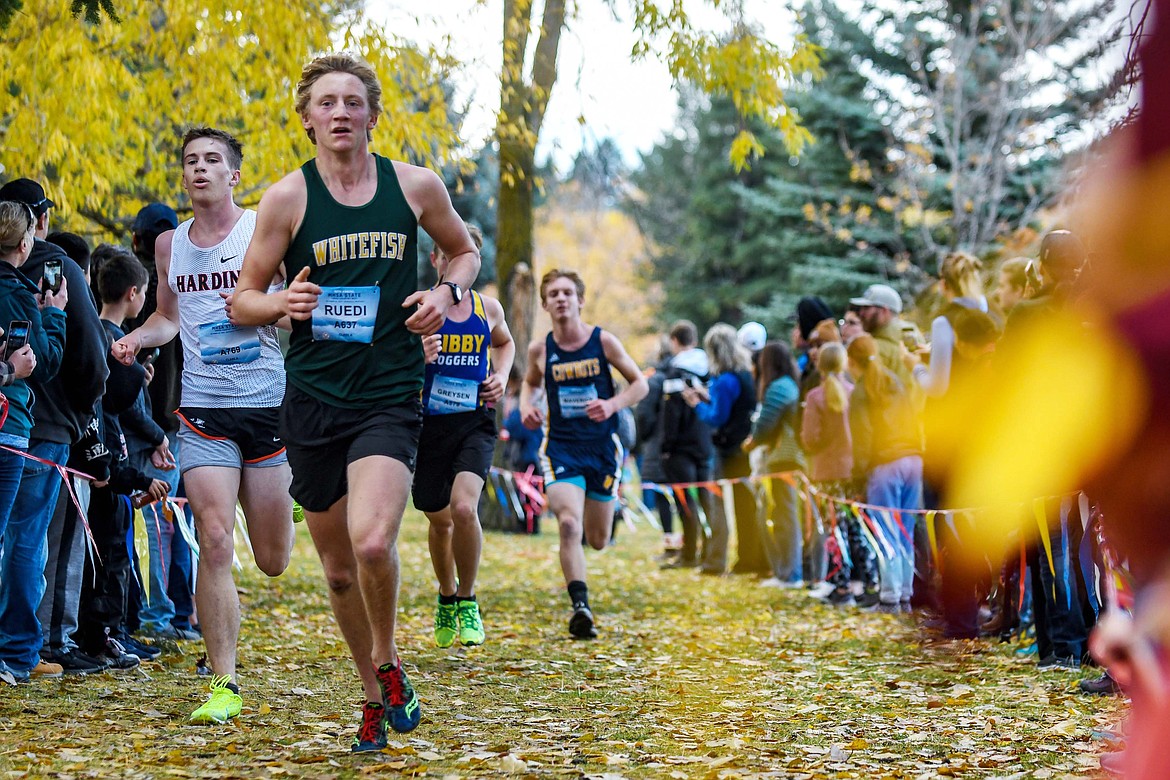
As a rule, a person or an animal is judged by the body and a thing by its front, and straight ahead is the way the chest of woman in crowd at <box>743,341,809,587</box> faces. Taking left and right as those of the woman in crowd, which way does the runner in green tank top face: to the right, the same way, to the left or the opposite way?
to the left

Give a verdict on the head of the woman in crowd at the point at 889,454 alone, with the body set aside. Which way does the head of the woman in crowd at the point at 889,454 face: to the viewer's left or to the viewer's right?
to the viewer's left

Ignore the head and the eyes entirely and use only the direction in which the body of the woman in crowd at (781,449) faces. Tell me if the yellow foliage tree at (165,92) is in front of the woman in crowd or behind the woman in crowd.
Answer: in front

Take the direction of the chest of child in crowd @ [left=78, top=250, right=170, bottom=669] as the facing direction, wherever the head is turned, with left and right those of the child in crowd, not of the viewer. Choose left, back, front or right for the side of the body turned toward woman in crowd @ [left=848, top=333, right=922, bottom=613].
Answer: front

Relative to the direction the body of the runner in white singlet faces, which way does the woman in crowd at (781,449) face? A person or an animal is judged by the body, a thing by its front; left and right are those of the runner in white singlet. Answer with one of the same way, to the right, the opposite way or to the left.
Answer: to the right

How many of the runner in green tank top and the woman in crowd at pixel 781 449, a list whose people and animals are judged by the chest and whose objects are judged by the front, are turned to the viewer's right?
0

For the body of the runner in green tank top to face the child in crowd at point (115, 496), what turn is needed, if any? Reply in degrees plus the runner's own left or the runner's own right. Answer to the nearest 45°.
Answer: approximately 135° to the runner's own right

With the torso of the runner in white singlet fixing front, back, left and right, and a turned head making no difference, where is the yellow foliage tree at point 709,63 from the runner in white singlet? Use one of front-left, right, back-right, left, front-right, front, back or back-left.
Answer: back-left

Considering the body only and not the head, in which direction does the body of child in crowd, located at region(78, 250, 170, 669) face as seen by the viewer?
to the viewer's right

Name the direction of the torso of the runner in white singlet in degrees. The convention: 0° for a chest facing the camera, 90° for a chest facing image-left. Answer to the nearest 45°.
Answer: approximately 0°
